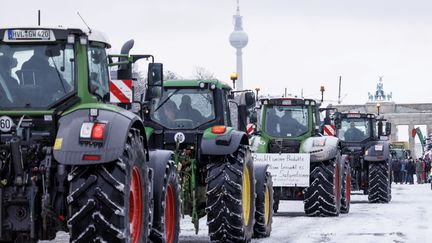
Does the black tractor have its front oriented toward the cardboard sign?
no

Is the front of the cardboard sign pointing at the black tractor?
no

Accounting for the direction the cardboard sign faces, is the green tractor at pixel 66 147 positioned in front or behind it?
in front

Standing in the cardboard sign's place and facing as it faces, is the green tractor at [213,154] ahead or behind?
ahead

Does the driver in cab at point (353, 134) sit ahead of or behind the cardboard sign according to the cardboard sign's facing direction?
behind

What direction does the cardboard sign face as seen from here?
toward the camera
